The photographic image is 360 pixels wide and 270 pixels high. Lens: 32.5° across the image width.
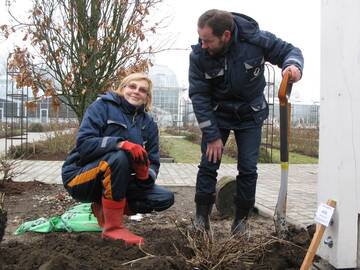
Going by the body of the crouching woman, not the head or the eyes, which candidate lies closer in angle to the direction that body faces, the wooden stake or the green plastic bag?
the wooden stake

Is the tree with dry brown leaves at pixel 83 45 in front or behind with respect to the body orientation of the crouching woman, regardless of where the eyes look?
behind

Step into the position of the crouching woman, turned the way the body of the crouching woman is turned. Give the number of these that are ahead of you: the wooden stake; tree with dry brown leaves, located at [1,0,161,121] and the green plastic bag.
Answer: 1

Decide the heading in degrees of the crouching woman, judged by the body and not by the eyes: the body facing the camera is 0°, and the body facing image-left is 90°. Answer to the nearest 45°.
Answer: approximately 315°

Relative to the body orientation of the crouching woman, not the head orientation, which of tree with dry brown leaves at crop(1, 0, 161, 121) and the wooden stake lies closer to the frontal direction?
the wooden stake
